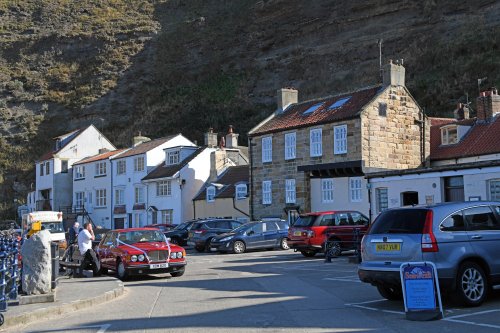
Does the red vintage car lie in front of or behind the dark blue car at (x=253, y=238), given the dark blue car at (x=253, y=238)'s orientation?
in front

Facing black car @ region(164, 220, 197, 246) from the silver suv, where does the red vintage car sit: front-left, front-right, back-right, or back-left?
front-left

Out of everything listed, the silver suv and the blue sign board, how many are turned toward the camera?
1

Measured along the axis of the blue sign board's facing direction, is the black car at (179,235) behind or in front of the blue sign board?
behind

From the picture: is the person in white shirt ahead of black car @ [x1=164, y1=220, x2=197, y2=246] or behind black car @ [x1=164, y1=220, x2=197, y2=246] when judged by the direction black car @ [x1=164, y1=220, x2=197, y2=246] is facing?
ahead

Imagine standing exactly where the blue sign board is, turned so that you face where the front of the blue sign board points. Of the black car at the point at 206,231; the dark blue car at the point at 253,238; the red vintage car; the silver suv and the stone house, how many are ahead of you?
0

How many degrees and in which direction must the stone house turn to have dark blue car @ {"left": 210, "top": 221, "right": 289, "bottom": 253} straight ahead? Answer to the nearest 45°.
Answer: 0° — it already faces it

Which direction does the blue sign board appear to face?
toward the camera

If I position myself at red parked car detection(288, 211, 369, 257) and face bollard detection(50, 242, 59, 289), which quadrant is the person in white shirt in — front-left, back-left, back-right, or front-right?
front-right

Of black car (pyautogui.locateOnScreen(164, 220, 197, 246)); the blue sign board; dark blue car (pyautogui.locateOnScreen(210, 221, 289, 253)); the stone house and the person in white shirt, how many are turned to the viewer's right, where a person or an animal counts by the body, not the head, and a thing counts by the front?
1

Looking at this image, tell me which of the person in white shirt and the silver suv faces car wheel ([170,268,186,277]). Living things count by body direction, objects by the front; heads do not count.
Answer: the person in white shirt

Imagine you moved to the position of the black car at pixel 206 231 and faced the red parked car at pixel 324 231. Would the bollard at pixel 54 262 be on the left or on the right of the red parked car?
right

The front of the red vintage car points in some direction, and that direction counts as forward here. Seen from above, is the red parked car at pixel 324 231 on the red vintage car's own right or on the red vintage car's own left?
on the red vintage car's own left

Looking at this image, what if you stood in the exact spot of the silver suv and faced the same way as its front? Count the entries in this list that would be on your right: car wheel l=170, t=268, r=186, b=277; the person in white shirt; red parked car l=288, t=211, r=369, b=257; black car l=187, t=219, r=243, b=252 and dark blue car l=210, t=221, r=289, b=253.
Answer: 0
